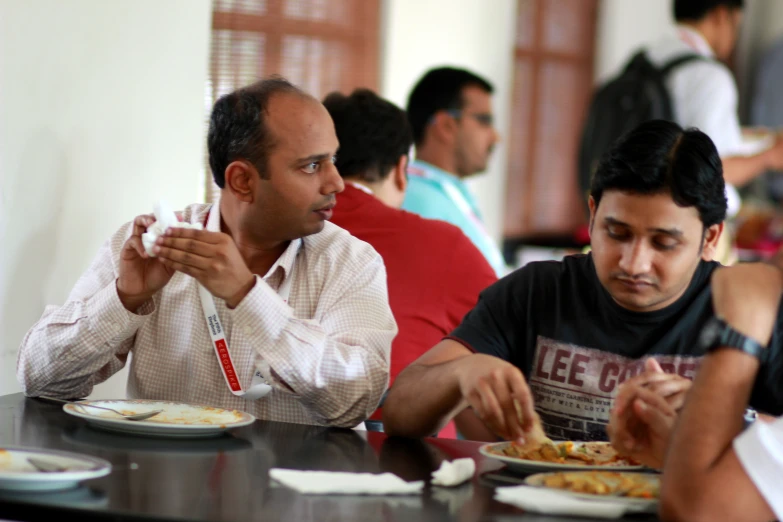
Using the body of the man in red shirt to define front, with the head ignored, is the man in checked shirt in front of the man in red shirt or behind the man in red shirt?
behind

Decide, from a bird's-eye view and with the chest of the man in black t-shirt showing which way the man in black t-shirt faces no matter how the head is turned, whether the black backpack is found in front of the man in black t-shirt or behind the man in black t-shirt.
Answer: behind

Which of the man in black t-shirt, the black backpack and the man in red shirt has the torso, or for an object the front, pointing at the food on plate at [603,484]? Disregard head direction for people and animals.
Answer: the man in black t-shirt

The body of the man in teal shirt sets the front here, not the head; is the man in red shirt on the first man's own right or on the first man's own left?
on the first man's own right

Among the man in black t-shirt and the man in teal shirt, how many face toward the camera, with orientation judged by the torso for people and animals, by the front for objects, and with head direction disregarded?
1

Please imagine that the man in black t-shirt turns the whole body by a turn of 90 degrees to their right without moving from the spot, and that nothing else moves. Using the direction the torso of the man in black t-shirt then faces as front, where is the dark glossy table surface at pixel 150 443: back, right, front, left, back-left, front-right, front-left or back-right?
front-left

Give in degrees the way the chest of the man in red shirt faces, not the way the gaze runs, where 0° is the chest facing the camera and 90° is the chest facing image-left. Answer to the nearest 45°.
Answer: approximately 225°

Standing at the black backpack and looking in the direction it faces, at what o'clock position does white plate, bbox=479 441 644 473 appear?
The white plate is roughly at 9 o'clock from the black backpack.

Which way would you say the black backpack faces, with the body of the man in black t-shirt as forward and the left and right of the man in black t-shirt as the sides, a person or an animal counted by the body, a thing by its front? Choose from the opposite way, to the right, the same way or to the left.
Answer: to the right

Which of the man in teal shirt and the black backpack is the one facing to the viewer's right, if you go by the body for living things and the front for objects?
the man in teal shirt

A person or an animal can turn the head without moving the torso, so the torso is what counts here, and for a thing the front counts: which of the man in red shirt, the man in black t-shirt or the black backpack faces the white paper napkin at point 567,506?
the man in black t-shirt

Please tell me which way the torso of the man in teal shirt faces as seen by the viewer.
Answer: to the viewer's right

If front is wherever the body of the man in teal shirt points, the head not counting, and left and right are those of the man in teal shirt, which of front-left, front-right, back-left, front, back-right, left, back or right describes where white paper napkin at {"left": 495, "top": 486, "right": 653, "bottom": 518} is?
right

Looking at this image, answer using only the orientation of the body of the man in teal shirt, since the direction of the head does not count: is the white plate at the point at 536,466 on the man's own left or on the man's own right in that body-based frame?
on the man's own right

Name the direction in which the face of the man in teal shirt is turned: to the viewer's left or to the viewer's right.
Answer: to the viewer's right

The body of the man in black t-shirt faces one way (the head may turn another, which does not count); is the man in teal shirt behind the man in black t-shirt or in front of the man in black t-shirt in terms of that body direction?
behind
